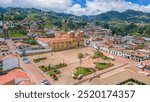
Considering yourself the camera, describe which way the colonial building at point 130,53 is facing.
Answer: facing the viewer and to the left of the viewer

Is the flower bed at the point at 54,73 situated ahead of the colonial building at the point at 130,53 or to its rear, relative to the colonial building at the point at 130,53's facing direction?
ahead
